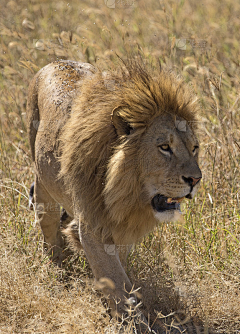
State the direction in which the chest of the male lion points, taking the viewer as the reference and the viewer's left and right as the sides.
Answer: facing the viewer and to the right of the viewer
